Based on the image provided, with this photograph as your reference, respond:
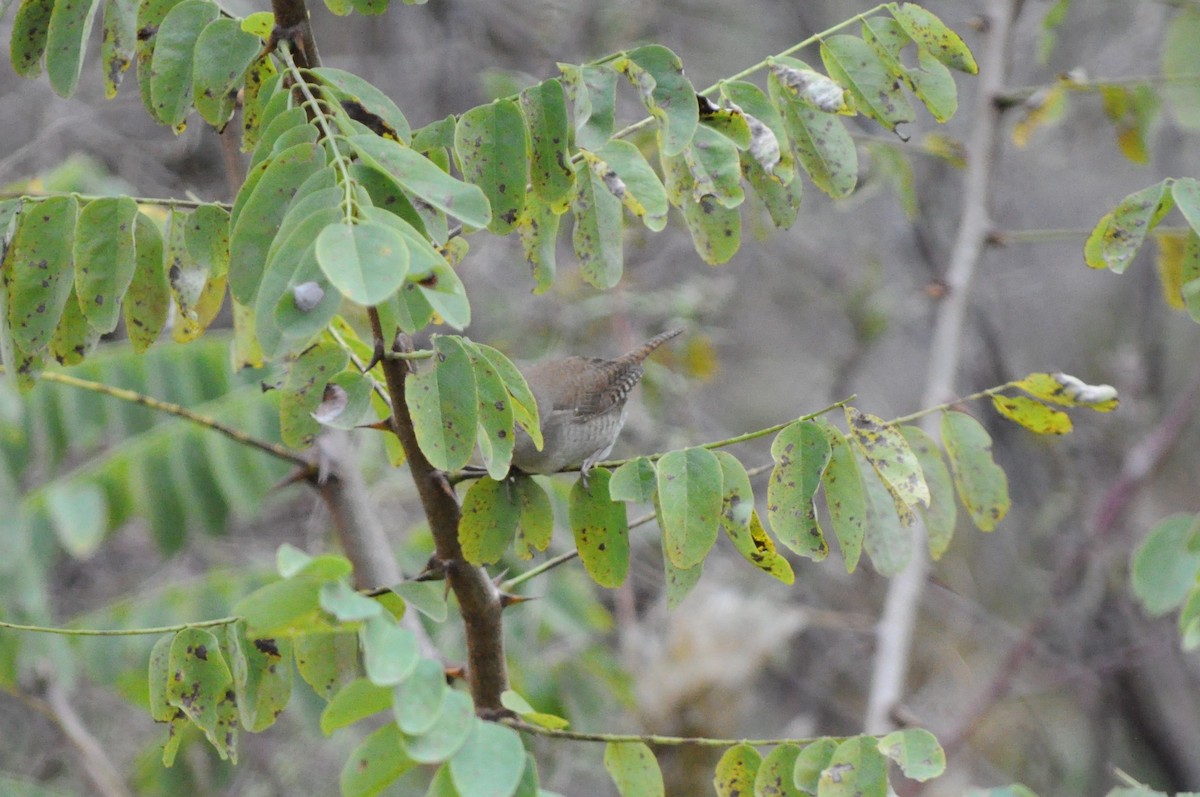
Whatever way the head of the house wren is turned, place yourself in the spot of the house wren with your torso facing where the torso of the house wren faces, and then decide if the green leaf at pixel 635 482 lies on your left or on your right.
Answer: on your left

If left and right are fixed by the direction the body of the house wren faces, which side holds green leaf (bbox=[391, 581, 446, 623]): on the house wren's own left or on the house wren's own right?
on the house wren's own left

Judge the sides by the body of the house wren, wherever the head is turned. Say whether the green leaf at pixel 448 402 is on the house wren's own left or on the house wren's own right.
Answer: on the house wren's own left

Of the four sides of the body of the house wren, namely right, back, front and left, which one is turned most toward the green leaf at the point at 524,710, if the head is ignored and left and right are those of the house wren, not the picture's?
left

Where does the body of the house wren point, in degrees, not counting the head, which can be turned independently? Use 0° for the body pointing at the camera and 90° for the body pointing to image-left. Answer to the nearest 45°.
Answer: approximately 90°
